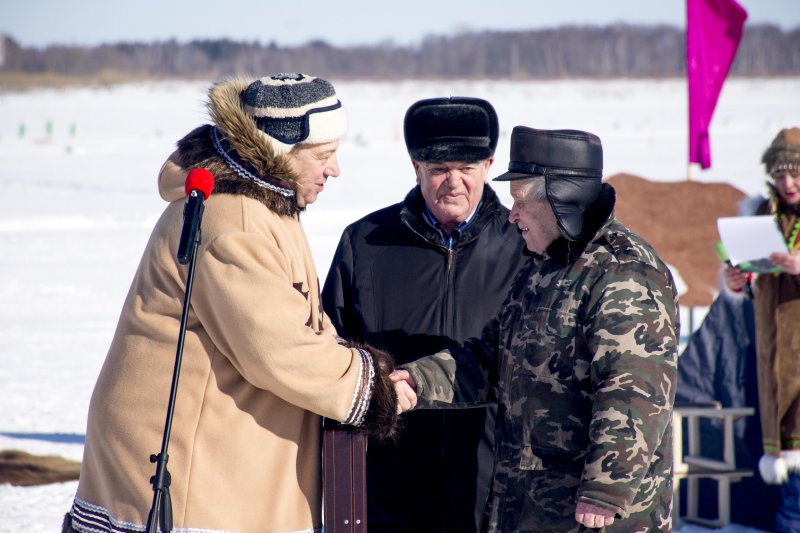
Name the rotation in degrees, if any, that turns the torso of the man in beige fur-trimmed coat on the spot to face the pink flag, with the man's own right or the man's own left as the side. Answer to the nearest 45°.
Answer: approximately 45° to the man's own left

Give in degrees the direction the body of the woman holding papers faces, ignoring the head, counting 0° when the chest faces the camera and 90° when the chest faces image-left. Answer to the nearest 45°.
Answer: approximately 45°

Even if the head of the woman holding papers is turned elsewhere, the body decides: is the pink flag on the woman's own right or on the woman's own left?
on the woman's own right

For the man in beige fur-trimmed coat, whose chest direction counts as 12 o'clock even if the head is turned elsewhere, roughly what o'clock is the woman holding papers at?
The woman holding papers is roughly at 11 o'clock from the man in beige fur-trimmed coat.

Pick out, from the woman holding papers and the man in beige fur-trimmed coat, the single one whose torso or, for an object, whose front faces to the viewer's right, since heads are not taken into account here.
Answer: the man in beige fur-trimmed coat

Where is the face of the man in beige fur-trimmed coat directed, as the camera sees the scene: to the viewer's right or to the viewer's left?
to the viewer's right

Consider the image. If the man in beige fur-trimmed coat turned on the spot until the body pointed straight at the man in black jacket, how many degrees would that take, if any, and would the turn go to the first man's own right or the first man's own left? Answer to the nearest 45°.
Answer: approximately 45° to the first man's own left

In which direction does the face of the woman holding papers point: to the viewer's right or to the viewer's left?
to the viewer's left

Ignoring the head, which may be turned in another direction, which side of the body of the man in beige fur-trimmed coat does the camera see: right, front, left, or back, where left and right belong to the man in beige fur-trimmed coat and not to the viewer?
right

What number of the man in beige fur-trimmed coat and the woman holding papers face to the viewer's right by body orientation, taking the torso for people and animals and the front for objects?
1
